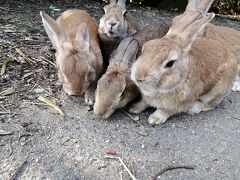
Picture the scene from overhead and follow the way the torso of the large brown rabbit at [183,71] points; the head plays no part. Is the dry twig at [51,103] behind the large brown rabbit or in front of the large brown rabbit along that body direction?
in front

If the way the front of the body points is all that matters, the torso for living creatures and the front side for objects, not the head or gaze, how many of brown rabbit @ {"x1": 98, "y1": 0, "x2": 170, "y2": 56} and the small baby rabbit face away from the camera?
0

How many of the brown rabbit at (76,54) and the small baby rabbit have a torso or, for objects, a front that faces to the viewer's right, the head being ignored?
0

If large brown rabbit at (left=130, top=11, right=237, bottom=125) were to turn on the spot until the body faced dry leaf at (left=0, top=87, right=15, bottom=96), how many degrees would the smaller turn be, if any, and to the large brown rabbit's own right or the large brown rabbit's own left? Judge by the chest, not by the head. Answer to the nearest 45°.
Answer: approximately 45° to the large brown rabbit's own right

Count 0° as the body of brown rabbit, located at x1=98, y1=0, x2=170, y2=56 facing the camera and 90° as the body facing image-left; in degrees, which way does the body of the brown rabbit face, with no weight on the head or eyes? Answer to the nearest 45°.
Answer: approximately 45°

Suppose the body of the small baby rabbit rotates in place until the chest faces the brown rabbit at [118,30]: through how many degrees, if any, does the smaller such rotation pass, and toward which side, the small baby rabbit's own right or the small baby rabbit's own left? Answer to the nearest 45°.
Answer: approximately 135° to the small baby rabbit's own right

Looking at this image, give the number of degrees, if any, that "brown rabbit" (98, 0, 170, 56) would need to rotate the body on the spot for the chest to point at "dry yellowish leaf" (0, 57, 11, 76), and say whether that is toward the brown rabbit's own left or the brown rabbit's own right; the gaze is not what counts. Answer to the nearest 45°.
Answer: approximately 45° to the brown rabbit's own right

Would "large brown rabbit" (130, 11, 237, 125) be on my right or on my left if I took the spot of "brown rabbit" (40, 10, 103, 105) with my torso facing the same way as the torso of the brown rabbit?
on my left

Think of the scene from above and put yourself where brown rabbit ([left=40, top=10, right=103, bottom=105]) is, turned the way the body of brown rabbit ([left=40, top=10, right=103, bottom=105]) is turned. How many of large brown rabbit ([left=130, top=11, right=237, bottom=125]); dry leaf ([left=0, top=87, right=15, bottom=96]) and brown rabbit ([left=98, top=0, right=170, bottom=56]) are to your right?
1

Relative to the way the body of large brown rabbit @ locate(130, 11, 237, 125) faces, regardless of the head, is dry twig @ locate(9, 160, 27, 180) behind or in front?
in front

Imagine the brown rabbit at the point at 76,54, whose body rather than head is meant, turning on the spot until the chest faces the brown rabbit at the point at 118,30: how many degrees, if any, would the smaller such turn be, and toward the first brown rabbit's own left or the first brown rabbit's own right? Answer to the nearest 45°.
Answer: approximately 135° to the first brown rabbit's own left
